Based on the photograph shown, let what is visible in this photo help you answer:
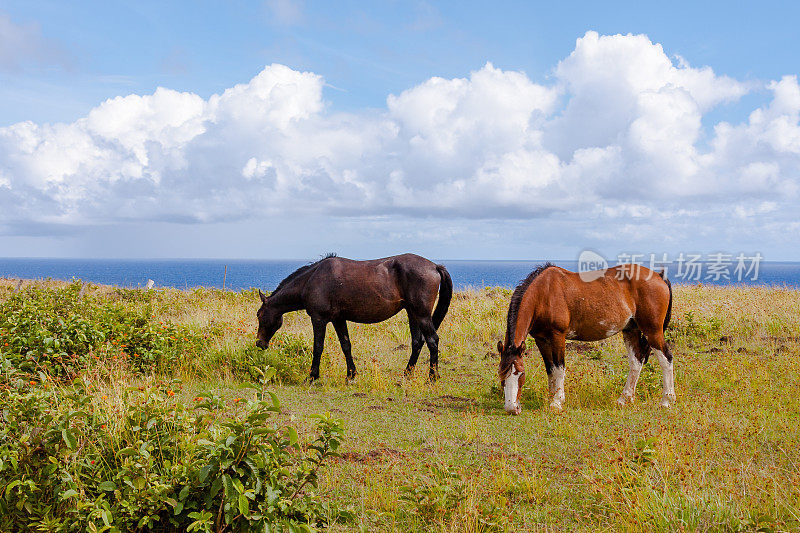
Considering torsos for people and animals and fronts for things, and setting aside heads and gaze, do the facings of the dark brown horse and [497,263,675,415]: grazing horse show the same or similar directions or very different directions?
same or similar directions

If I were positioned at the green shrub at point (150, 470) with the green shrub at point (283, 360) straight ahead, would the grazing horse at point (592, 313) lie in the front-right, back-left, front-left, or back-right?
front-right

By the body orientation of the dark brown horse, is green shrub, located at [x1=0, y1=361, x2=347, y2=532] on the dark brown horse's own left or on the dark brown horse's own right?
on the dark brown horse's own left

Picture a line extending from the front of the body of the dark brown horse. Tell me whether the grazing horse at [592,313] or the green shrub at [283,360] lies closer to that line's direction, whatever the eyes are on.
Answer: the green shrub

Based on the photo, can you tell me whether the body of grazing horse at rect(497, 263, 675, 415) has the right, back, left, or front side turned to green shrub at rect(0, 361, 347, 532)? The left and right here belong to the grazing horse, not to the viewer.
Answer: front

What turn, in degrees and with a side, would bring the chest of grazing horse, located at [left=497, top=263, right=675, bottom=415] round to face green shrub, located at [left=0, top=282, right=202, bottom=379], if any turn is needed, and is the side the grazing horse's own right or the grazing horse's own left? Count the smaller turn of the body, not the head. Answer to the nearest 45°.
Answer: approximately 45° to the grazing horse's own right

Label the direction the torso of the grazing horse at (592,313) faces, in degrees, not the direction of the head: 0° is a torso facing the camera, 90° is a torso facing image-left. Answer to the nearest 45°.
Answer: approximately 45°

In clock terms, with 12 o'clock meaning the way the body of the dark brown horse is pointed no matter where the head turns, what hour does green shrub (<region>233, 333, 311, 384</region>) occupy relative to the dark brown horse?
The green shrub is roughly at 12 o'clock from the dark brown horse.

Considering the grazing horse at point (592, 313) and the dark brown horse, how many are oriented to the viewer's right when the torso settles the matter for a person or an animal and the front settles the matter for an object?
0

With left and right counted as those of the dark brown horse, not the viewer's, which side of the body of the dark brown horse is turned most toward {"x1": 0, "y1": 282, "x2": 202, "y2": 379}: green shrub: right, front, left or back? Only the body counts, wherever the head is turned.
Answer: front

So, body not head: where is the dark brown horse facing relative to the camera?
to the viewer's left
